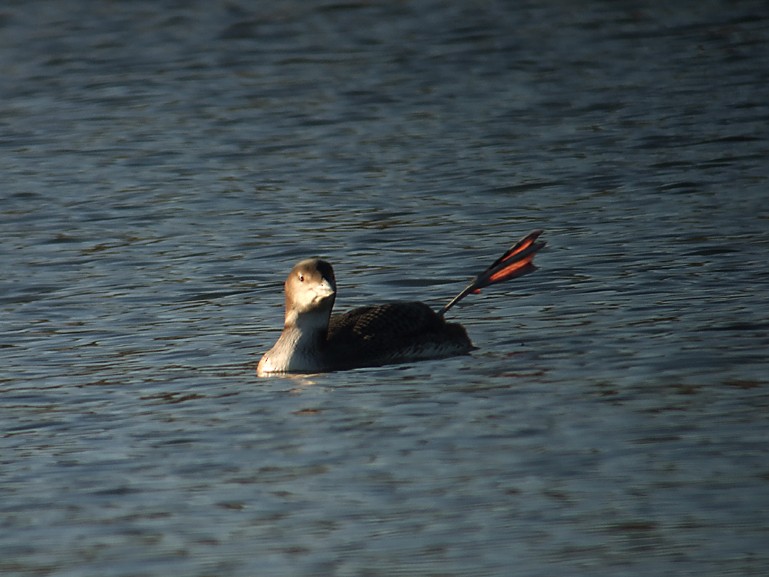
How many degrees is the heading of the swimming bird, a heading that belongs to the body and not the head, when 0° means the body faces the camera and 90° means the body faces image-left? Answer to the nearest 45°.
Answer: approximately 45°
